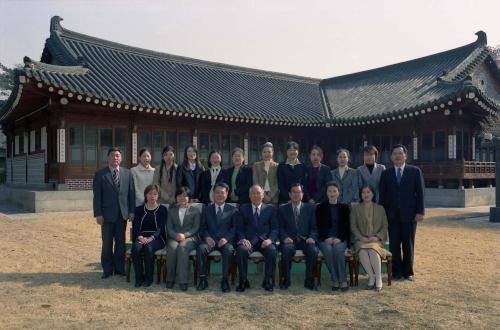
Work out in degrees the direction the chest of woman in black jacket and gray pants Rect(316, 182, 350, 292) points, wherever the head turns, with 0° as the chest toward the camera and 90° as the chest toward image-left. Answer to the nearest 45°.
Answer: approximately 0°

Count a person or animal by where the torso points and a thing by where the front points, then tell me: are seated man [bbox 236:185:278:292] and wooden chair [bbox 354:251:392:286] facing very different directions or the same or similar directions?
same or similar directions

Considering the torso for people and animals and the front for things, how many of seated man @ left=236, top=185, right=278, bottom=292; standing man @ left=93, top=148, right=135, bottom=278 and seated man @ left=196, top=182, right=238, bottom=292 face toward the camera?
3

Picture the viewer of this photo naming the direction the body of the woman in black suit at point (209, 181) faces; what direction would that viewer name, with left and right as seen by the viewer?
facing the viewer

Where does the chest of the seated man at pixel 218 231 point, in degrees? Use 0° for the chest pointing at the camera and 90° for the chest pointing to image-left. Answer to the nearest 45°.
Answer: approximately 0°

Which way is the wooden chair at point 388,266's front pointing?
toward the camera

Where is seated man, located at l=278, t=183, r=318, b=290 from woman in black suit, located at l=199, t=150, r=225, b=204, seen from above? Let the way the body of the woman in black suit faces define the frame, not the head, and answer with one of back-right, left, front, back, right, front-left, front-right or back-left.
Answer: front-left

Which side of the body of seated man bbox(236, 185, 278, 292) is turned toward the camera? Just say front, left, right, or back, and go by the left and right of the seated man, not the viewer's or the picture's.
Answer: front

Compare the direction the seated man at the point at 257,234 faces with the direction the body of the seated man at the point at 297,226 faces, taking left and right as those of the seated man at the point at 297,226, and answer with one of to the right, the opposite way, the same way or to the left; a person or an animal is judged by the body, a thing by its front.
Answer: the same way

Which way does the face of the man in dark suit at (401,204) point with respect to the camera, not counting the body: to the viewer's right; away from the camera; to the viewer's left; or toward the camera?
toward the camera

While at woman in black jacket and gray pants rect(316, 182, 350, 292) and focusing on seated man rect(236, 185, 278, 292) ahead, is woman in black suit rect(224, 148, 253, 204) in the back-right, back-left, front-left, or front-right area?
front-right

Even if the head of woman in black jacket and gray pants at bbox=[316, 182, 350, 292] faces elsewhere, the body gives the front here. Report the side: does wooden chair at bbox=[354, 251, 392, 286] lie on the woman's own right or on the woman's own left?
on the woman's own left

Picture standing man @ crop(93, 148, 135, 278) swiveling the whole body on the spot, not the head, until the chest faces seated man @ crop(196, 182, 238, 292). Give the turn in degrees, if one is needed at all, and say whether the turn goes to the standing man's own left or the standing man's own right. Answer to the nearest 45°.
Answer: approximately 45° to the standing man's own left

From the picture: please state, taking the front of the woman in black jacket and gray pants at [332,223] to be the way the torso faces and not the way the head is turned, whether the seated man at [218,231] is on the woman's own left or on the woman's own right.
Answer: on the woman's own right

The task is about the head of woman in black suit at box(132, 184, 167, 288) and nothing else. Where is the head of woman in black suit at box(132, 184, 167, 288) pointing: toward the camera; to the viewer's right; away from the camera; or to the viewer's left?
toward the camera

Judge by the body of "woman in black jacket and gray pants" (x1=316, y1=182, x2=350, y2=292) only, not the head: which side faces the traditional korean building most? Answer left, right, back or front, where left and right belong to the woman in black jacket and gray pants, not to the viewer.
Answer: back
